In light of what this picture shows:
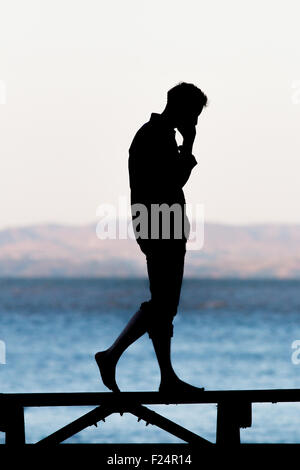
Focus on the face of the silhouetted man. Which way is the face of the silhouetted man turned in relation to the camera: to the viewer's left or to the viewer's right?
to the viewer's right

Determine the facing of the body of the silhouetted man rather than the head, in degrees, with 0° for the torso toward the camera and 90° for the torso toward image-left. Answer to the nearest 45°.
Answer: approximately 270°
